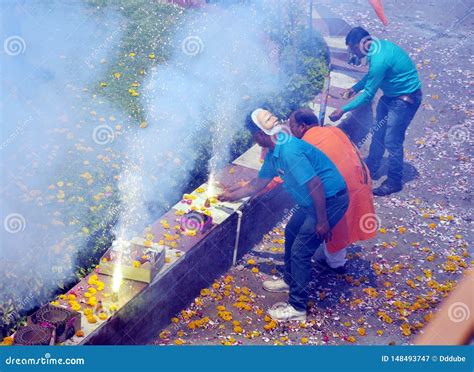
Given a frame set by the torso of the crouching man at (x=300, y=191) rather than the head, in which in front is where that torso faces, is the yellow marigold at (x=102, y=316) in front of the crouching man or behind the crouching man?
in front

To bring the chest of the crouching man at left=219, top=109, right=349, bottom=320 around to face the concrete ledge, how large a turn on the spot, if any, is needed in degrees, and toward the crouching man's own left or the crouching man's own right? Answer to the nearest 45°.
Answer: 0° — they already face it

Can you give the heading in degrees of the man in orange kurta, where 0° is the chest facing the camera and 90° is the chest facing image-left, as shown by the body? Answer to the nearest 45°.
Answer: approximately 90°

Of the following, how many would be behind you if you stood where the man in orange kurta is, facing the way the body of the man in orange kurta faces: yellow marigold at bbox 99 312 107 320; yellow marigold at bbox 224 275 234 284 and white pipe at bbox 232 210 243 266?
0

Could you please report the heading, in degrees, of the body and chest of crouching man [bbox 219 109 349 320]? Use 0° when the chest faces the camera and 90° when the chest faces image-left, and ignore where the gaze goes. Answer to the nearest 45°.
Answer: approximately 90°

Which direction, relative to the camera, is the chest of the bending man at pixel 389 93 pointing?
to the viewer's left

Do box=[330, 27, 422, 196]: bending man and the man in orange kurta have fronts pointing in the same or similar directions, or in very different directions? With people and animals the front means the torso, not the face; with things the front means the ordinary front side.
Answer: same or similar directions

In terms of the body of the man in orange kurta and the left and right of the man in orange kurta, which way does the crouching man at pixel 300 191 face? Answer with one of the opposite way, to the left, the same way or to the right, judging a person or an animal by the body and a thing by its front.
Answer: the same way

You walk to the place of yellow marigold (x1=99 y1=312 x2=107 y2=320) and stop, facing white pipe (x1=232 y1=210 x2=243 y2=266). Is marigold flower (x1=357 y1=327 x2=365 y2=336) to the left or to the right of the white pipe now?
right

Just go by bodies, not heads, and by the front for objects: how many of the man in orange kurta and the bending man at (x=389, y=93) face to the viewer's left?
2

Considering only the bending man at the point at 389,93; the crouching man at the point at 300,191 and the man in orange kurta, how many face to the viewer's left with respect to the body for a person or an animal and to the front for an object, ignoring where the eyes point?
3

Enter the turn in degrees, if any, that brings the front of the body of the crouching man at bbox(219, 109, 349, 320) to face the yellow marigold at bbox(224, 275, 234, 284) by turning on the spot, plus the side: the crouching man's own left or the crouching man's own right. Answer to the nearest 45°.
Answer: approximately 45° to the crouching man's own right
